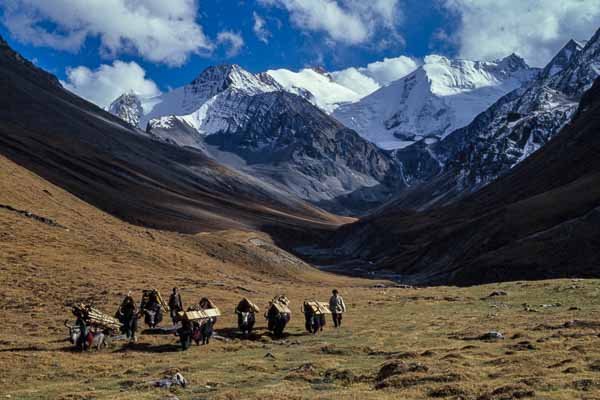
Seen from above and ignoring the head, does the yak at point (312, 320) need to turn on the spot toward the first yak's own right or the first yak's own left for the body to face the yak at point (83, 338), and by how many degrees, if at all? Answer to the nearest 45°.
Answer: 0° — it already faces it

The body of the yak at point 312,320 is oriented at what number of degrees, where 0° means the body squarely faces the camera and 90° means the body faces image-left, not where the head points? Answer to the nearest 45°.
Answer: approximately 45°

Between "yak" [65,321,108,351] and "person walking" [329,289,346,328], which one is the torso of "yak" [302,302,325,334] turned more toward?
the yak

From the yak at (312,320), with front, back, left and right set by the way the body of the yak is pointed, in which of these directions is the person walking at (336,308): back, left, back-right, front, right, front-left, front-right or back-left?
back

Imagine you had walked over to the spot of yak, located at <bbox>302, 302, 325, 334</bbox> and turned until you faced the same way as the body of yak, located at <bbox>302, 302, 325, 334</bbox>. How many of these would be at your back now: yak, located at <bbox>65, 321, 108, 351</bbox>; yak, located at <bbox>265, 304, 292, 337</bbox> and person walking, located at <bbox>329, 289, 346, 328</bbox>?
1

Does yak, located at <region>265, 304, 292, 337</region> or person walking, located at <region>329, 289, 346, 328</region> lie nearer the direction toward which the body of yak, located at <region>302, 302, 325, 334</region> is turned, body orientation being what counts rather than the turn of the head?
the yak
